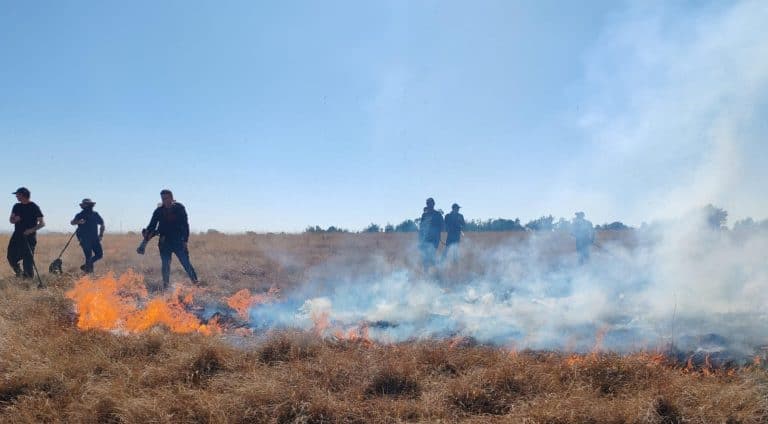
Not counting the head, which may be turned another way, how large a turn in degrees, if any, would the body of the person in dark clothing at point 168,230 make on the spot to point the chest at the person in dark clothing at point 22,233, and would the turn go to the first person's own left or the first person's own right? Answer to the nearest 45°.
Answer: approximately 45° to the first person's own right

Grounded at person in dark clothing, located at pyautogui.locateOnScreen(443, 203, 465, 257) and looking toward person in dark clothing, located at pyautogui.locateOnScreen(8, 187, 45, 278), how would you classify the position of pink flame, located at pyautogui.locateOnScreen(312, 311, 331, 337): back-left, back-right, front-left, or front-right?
front-left

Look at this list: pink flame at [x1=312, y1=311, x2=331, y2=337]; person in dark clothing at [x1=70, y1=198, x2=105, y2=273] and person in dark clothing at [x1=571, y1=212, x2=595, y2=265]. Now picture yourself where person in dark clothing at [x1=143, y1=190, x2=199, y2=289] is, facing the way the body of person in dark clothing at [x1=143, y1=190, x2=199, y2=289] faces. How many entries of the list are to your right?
1

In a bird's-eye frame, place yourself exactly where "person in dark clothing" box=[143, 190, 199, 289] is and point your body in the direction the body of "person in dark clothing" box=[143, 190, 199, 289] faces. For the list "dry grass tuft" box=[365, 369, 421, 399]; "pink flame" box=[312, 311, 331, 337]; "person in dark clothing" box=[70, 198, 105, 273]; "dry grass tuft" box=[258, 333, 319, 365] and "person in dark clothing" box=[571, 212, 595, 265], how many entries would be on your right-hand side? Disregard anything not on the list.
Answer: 1

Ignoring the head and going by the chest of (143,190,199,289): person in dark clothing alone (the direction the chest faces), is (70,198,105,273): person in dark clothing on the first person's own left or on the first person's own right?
on the first person's own right

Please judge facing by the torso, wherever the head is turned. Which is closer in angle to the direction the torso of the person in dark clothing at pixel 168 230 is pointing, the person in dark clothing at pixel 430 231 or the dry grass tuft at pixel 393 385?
the dry grass tuft

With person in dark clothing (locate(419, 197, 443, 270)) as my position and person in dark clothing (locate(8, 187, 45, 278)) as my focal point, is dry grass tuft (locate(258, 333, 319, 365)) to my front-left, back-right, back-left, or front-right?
front-left

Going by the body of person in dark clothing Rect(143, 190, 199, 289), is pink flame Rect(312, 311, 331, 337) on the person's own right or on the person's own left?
on the person's own left

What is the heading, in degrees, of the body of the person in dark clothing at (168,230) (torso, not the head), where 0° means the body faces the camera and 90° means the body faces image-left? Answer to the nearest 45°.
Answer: approximately 45°

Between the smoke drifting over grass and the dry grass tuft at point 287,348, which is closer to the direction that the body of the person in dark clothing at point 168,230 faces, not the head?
the dry grass tuft

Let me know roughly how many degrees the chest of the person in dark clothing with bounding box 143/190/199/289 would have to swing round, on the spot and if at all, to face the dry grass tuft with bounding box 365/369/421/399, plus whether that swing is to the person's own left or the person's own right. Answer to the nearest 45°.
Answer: approximately 45° to the person's own left
